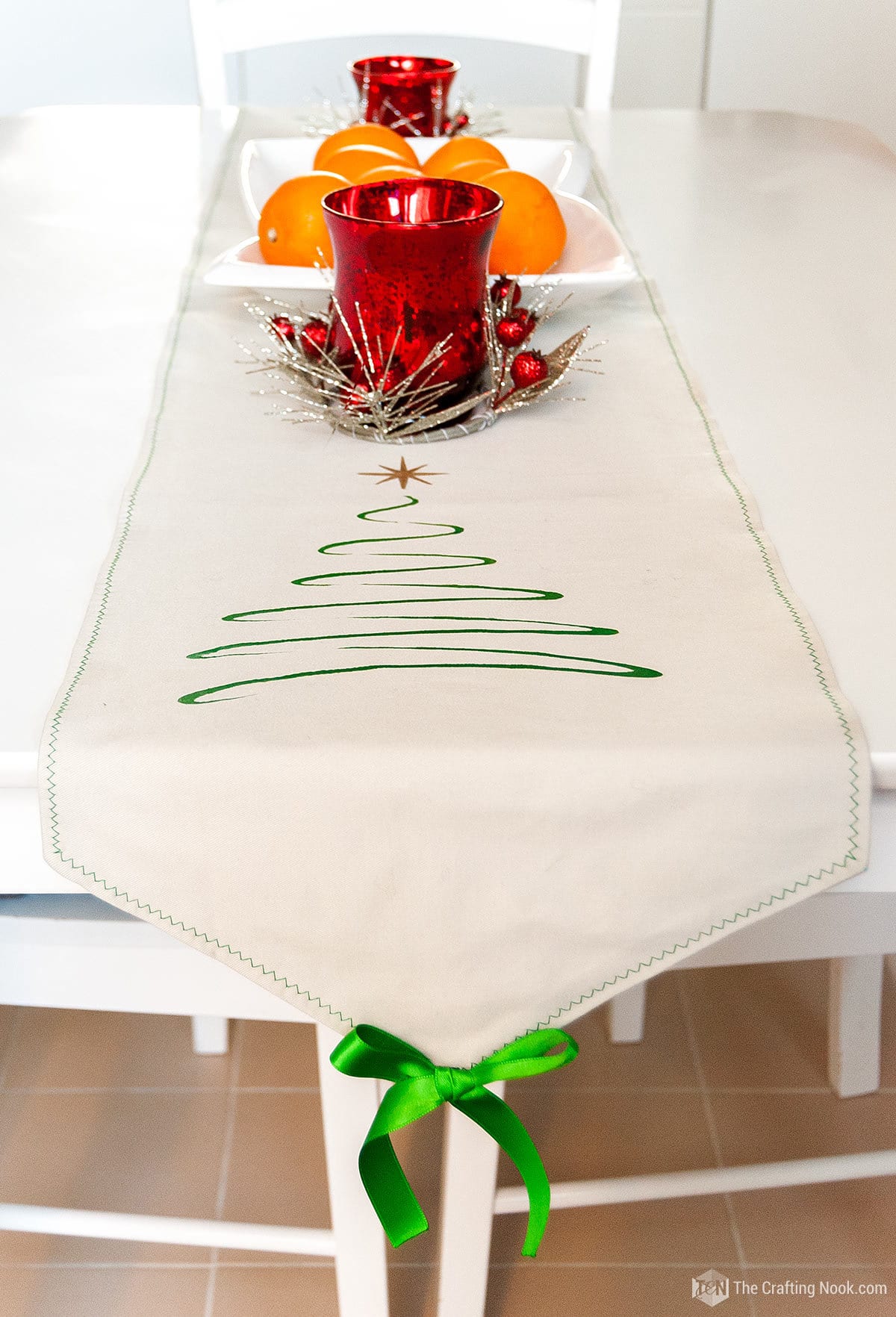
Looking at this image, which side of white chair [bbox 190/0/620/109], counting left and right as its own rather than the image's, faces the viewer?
front

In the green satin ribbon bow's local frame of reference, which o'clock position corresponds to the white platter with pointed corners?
The white platter with pointed corners is roughly at 6 o'clock from the green satin ribbon bow.

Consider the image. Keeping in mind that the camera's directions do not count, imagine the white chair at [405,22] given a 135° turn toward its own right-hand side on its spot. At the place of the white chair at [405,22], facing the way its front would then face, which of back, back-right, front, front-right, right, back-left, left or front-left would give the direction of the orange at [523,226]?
back-left

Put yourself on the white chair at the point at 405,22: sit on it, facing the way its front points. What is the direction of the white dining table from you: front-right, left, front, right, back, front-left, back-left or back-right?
front

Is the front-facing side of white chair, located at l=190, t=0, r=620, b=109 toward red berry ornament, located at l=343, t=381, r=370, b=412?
yes

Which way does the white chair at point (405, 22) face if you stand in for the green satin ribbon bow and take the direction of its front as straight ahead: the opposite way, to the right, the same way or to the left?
the same way

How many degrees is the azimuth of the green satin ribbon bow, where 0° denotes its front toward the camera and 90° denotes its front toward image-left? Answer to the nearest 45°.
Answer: approximately 0°

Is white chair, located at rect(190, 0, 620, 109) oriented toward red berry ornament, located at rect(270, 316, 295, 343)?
yes

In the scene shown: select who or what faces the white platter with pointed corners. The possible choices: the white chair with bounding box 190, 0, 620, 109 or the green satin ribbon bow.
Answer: the white chair

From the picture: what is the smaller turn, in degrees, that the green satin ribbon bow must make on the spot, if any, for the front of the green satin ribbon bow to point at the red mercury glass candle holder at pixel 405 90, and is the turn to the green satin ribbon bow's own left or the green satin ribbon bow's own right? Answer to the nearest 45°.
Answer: approximately 180°
